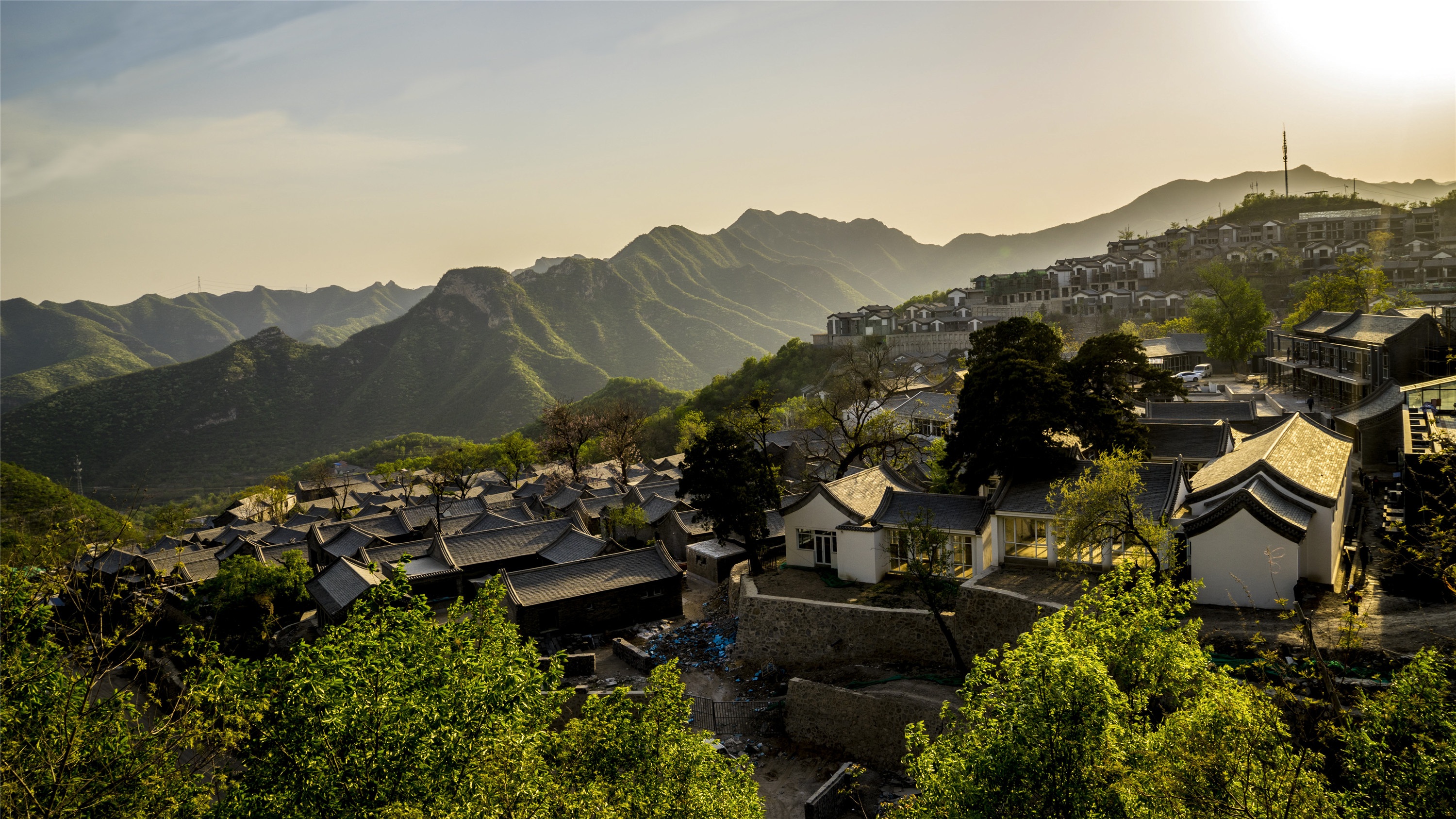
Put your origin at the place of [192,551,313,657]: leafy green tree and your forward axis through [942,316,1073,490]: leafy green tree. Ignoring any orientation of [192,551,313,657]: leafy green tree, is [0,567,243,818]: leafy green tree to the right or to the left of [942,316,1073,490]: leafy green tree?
right

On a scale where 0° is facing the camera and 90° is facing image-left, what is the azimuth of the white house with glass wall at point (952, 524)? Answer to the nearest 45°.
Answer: approximately 0°

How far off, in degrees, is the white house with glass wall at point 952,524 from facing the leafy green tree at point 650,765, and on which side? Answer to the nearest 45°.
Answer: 0° — it already faces it

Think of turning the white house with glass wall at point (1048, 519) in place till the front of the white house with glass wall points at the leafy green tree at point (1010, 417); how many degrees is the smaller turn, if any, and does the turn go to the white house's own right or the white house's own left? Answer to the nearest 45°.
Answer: approximately 135° to the white house's own right

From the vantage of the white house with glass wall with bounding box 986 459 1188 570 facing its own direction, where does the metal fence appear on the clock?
The metal fence is roughly at 2 o'clock from the white house with glass wall.

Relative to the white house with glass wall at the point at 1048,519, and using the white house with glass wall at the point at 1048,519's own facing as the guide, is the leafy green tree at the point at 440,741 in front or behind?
in front

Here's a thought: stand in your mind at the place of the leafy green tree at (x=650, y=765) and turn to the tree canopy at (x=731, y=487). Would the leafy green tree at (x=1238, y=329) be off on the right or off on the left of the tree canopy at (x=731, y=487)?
right

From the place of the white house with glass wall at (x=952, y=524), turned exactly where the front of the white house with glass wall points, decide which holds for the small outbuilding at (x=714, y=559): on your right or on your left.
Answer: on your right

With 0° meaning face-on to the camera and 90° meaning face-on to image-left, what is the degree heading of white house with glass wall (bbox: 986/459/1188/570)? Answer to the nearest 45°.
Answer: approximately 0°
